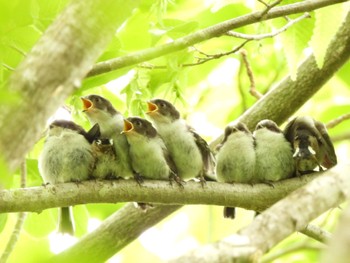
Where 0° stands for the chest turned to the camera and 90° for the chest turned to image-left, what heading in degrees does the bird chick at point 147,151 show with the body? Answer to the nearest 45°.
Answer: approximately 45°

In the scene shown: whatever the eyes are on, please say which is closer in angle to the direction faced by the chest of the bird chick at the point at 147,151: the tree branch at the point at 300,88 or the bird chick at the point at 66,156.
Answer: the bird chick

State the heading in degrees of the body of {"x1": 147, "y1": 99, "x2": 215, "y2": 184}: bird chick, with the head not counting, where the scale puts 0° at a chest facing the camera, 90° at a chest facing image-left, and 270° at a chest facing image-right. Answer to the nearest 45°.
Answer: approximately 45°

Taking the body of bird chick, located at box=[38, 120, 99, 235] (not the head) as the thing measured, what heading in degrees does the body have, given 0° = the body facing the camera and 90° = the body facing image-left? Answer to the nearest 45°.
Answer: approximately 0°

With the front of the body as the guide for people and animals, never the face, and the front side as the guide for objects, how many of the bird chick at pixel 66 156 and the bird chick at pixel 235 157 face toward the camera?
2

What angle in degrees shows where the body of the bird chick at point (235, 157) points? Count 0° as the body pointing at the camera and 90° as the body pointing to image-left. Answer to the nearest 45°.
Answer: approximately 0°
